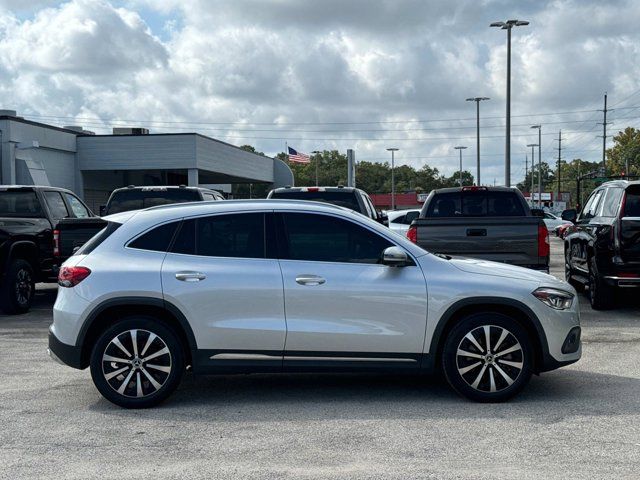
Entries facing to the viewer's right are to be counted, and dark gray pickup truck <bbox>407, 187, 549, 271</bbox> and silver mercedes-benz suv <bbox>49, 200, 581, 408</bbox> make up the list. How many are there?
1

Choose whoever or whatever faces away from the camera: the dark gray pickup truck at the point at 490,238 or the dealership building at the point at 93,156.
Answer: the dark gray pickup truck

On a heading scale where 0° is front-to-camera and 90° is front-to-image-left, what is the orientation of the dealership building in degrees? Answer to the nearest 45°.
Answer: approximately 315°

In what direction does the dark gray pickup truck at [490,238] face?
away from the camera

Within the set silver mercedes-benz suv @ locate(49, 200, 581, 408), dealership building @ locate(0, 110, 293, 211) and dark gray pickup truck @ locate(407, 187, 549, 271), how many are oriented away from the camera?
1

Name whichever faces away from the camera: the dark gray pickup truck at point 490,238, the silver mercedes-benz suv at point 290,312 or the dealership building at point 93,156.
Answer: the dark gray pickup truck

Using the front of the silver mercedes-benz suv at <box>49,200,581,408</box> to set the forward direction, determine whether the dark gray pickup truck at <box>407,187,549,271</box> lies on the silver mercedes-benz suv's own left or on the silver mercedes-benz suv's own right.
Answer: on the silver mercedes-benz suv's own left

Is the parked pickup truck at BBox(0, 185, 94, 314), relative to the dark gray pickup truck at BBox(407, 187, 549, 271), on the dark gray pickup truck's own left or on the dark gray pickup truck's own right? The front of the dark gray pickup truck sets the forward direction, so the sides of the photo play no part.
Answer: on the dark gray pickup truck's own left

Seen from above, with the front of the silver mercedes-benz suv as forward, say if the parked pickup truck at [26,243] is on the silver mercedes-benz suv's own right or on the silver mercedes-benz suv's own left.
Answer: on the silver mercedes-benz suv's own left

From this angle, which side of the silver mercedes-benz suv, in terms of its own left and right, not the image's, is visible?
right

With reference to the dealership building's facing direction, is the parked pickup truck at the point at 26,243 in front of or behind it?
in front

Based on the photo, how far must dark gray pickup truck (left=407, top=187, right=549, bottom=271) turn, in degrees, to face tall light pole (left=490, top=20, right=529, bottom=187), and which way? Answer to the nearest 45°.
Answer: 0° — it already faces it

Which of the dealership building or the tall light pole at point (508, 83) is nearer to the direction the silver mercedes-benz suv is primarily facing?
the tall light pole

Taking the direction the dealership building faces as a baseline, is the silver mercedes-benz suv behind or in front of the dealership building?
in front
